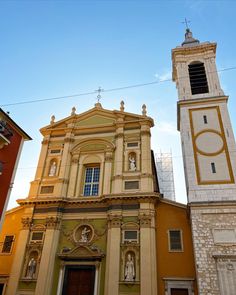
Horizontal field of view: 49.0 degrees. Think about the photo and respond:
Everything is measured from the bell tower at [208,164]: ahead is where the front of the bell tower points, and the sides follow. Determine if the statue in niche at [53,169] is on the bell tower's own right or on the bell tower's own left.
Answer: on the bell tower's own right

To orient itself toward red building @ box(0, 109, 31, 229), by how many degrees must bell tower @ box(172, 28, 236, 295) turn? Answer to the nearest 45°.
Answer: approximately 45° to its right

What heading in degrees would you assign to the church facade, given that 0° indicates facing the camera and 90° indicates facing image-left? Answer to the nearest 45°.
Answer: approximately 0°

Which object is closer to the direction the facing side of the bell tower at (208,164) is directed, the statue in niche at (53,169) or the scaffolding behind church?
the statue in niche

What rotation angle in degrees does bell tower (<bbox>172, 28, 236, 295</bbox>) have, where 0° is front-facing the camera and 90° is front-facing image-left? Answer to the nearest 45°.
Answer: approximately 0°

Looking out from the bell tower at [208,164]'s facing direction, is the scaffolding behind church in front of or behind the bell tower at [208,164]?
behind
